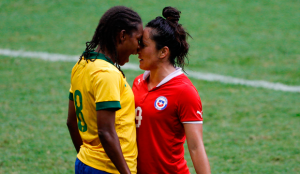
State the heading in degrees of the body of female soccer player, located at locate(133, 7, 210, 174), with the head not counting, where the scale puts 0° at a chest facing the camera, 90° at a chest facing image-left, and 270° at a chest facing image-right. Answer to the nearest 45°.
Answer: approximately 45°

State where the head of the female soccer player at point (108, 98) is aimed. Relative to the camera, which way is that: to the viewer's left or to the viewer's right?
to the viewer's right
